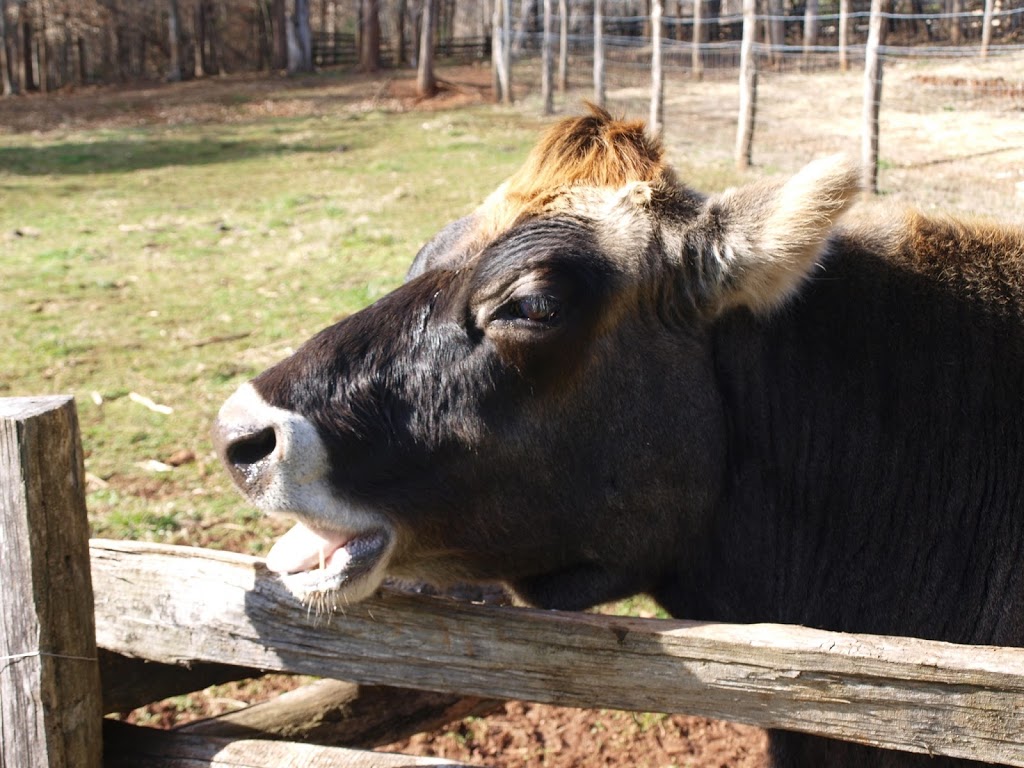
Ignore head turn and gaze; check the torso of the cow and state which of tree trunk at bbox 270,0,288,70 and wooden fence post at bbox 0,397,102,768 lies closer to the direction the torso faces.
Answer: the wooden fence post

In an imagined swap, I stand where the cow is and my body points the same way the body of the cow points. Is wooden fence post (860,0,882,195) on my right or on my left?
on my right

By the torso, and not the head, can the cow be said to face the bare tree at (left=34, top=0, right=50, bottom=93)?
no

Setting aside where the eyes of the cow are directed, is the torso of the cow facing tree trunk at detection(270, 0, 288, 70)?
no

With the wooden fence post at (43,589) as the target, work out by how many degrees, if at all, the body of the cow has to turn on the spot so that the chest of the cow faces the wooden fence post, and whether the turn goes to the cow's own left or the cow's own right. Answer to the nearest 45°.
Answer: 0° — it already faces it

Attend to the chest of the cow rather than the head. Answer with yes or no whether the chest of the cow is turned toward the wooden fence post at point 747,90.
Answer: no

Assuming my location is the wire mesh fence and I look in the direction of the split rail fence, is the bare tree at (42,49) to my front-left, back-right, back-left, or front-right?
back-right

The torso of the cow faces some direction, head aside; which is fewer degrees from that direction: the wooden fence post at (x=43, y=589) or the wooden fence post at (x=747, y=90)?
the wooden fence post at (x=43, y=589)

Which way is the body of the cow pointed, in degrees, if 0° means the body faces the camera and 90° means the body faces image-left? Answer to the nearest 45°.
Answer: approximately 90°

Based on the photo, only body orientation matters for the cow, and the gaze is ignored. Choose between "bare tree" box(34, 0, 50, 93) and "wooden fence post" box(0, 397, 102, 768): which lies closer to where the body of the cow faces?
the wooden fence post

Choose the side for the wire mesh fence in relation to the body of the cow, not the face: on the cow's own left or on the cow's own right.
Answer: on the cow's own right

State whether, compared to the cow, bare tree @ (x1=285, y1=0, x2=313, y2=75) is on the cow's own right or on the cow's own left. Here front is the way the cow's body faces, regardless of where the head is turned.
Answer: on the cow's own right

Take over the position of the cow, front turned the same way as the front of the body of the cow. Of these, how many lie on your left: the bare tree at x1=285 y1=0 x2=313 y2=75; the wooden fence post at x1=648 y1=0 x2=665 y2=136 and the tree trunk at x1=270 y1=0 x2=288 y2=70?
0

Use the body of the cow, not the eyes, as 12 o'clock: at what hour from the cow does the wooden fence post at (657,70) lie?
The wooden fence post is roughly at 3 o'clock from the cow.

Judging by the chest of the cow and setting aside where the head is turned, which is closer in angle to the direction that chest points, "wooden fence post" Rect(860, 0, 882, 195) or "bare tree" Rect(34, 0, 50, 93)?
the bare tree
